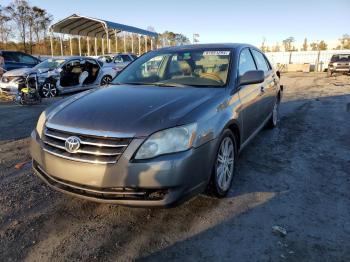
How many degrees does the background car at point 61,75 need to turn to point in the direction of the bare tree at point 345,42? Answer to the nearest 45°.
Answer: approximately 180°

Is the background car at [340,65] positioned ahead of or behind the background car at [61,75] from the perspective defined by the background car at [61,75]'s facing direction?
behind

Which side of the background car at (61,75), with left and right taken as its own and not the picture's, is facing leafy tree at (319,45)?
back

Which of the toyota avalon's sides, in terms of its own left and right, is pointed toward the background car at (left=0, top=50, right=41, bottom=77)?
right

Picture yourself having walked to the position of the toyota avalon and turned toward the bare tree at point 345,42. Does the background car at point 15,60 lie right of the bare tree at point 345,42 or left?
left

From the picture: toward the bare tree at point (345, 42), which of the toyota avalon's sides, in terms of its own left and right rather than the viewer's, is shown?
back

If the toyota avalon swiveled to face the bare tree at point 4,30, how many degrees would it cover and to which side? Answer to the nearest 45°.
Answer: approximately 90° to its right

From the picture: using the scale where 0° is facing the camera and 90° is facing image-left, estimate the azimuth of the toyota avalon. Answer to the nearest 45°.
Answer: approximately 45°

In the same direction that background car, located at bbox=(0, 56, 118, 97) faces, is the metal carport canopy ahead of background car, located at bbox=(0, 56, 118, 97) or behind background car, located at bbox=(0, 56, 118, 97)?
behind

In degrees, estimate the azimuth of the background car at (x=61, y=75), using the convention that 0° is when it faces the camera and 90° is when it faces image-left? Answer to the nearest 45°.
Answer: approximately 45°

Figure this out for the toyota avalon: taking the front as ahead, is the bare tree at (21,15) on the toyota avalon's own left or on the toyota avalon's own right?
on the toyota avalon's own right
